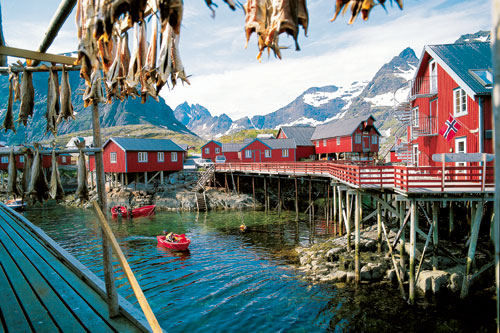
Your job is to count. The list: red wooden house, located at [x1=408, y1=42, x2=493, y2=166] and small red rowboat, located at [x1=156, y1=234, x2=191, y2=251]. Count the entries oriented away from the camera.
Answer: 0

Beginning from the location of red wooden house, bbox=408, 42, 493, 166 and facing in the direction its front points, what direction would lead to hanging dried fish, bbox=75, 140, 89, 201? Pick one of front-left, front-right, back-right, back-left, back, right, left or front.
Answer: front-left

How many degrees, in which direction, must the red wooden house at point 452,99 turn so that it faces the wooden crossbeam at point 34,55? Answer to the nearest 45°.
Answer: approximately 45° to its left

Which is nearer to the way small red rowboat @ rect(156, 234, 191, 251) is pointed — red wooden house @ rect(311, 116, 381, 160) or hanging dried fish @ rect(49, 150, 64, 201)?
the hanging dried fish

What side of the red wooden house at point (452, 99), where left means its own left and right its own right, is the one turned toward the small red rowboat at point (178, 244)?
front
